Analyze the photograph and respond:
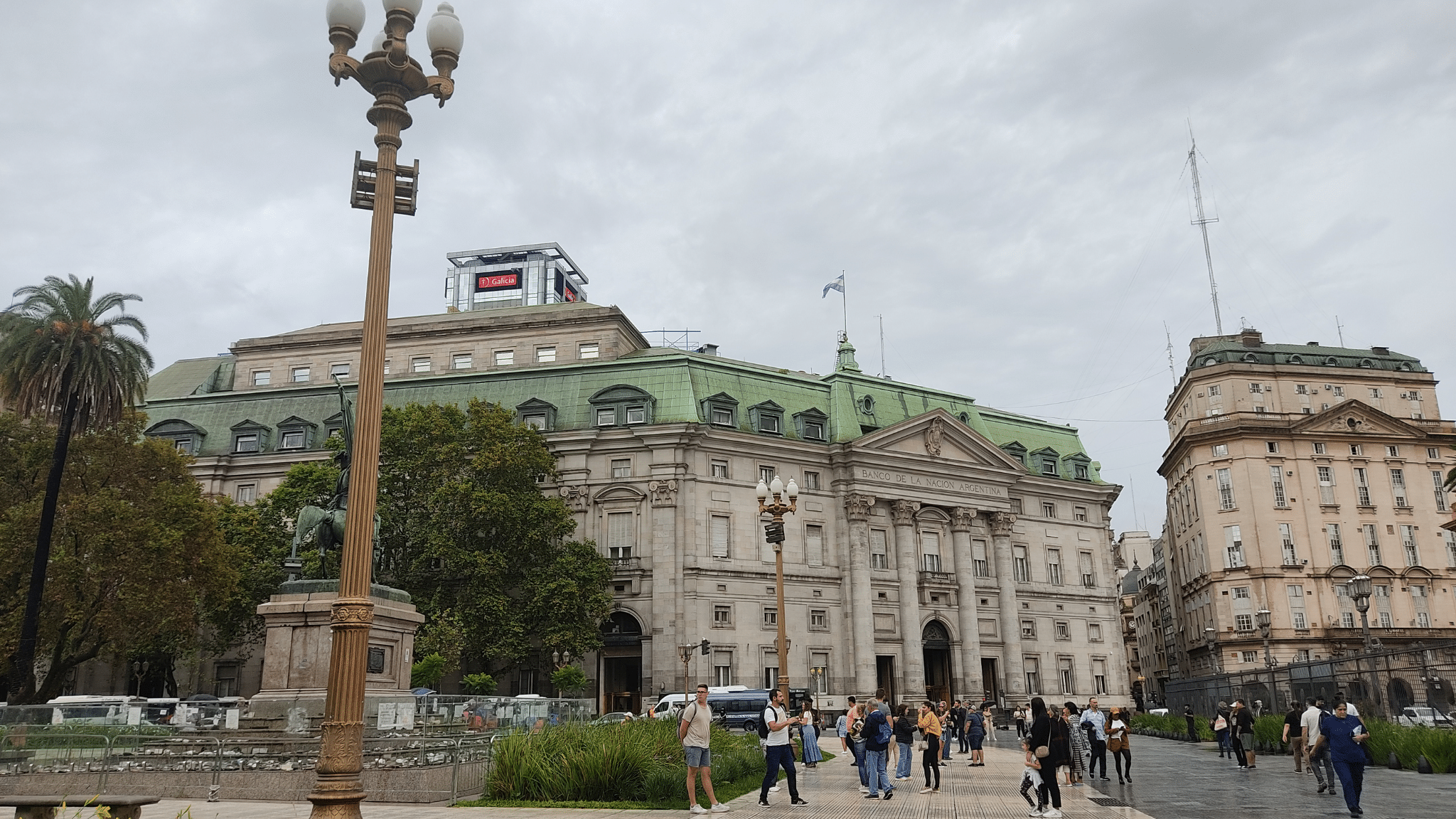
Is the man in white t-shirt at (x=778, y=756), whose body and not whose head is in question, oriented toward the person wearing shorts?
no

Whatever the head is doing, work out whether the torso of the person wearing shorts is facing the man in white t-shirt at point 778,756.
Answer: no

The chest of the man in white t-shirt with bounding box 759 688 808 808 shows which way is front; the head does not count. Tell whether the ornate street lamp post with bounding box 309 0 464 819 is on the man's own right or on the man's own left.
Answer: on the man's own right

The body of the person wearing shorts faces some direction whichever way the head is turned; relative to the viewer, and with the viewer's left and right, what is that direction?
facing the viewer and to the right of the viewer

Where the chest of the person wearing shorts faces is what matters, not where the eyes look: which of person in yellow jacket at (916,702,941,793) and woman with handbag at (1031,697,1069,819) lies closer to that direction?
the woman with handbag

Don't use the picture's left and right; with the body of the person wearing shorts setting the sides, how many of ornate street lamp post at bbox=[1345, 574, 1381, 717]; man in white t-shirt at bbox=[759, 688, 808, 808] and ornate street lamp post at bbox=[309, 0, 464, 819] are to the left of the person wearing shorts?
2

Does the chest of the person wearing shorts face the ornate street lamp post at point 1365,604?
no

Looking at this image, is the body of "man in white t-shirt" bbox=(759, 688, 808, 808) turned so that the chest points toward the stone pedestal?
no

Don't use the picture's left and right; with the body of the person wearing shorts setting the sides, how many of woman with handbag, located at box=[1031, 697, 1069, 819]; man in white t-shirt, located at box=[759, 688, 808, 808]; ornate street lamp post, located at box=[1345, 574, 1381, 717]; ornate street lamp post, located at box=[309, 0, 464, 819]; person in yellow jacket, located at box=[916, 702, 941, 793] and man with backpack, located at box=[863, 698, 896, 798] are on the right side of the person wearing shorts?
1

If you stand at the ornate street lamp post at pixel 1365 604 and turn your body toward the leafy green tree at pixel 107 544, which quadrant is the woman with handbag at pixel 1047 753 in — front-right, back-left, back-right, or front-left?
front-left

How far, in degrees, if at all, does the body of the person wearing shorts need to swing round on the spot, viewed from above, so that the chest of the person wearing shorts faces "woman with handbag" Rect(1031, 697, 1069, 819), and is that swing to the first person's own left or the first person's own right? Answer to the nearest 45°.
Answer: approximately 45° to the first person's own left

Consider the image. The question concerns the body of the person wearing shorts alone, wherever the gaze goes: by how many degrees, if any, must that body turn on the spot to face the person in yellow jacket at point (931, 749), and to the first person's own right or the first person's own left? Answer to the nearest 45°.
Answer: approximately 90° to the first person's own left

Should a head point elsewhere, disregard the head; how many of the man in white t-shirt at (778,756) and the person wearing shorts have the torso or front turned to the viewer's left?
0
